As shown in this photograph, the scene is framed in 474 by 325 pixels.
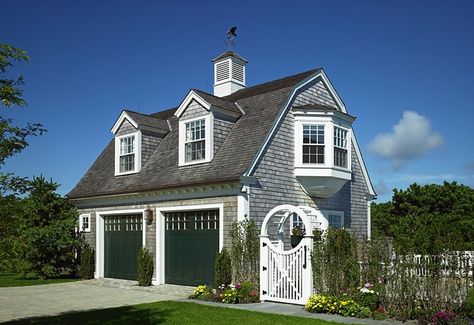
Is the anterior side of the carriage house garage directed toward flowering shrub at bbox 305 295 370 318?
no

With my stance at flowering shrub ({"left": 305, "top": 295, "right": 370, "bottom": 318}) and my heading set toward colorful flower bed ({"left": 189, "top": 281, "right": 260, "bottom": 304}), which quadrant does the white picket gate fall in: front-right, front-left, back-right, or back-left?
front-right

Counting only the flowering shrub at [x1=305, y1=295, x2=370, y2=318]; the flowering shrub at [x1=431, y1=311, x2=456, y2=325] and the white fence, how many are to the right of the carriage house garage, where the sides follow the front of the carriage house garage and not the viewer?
0

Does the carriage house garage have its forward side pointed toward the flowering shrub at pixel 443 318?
no

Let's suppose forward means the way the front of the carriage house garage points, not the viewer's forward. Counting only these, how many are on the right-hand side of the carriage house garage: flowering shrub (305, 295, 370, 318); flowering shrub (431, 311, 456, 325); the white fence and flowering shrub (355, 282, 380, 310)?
0

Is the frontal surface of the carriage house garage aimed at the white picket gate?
no

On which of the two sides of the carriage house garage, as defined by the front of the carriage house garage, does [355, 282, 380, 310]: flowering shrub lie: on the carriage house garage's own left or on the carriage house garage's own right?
on the carriage house garage's own left

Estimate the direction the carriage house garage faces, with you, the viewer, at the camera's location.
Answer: facing the viewer and to the left of the viewer
